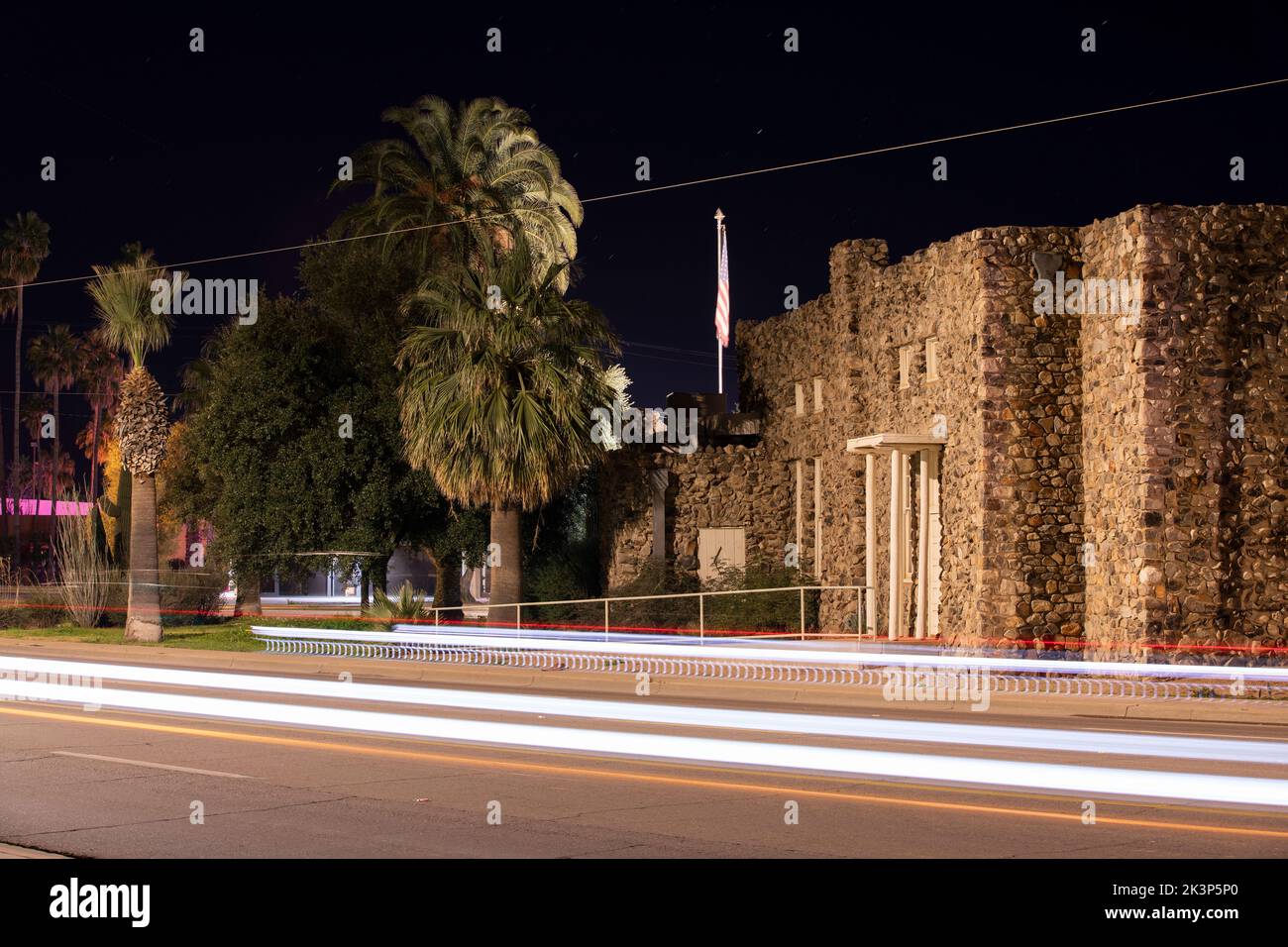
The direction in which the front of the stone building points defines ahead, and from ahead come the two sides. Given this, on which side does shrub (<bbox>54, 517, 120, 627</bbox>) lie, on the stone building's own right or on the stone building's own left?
on the stone building's own right

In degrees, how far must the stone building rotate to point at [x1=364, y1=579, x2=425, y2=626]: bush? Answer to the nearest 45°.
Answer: approximately 90° to its right

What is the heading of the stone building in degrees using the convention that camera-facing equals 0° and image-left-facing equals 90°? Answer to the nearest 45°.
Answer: approximately 45°

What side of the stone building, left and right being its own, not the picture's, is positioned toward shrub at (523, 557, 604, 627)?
right

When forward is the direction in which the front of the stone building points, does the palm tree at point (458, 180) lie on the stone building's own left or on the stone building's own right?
on the stone building's own right

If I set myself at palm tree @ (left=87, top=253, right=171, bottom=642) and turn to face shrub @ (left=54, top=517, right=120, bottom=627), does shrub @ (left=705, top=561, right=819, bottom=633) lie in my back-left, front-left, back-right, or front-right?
back-right

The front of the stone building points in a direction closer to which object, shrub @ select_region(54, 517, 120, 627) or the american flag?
the shrub

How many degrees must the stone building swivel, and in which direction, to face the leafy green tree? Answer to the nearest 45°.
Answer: approximately 90° to its right
